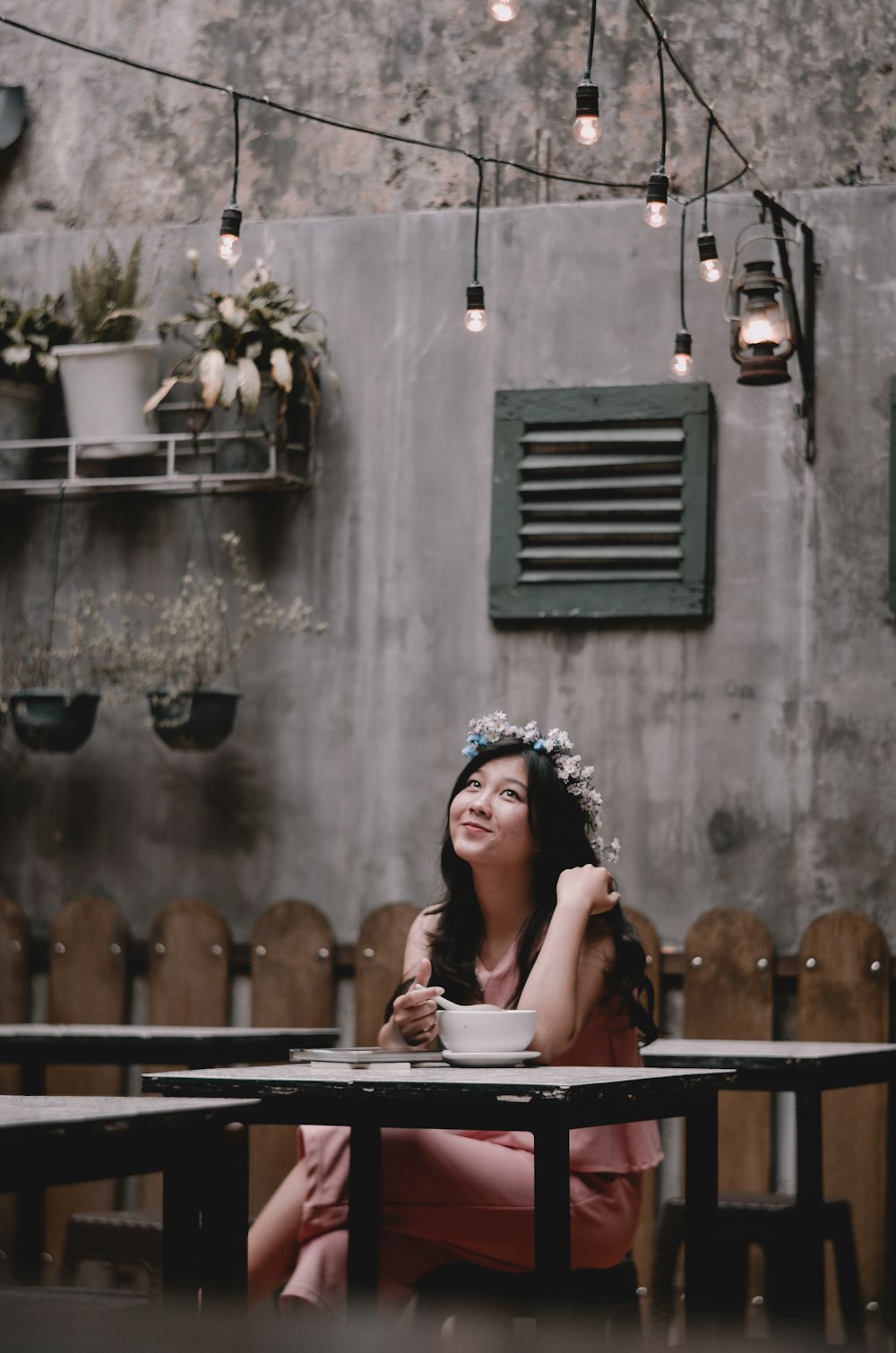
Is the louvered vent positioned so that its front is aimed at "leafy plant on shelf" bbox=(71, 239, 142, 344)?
no

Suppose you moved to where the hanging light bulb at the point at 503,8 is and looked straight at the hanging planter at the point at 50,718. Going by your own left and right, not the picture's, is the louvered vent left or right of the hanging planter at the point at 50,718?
right

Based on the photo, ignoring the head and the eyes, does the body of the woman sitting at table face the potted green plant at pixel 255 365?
no

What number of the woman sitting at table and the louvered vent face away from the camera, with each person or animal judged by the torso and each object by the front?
0

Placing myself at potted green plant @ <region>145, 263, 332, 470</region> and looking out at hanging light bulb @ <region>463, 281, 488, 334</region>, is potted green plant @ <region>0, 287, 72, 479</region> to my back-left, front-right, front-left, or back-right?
back-right

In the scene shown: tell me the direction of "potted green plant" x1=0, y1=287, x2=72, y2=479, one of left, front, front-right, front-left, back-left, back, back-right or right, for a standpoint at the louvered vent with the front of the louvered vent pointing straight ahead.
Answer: right

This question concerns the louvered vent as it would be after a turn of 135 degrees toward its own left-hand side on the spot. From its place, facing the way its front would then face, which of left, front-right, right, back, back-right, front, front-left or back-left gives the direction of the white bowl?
back-right

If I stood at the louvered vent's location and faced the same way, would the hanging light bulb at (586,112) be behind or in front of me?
in front

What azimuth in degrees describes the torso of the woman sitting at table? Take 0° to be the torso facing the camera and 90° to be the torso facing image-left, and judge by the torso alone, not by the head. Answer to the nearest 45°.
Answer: approximately 45°

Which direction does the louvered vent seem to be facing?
toward the camera
